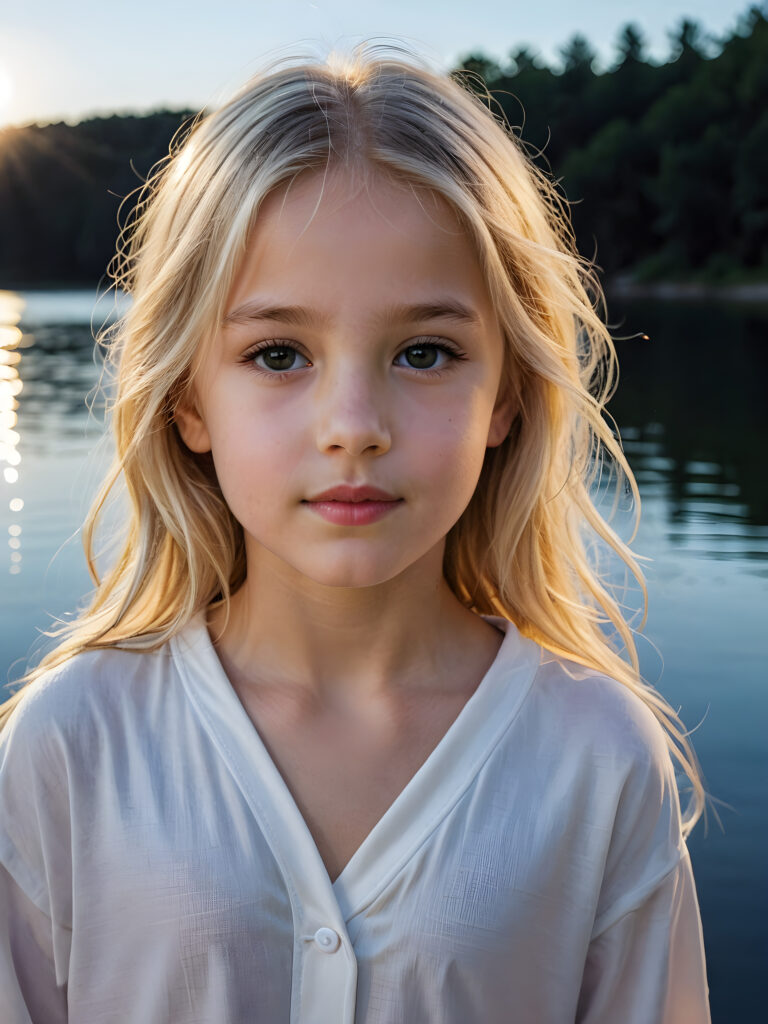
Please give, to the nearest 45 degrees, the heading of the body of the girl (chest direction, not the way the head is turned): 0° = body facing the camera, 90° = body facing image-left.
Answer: approximately 0°
